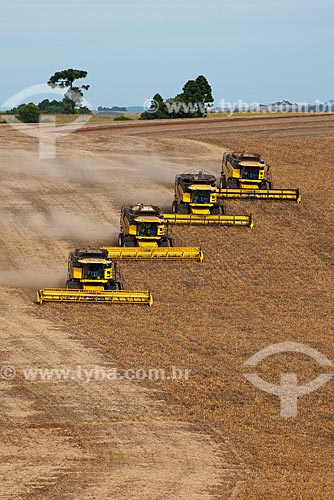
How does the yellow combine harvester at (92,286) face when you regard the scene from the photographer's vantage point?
facing the viewer
